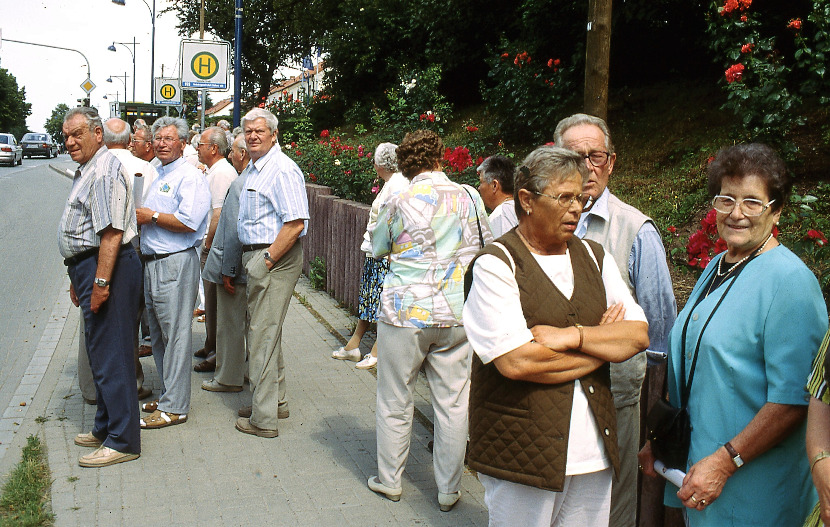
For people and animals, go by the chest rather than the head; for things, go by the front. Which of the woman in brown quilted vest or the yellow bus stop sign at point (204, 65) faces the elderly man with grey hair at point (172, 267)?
the yellow bus stop sign

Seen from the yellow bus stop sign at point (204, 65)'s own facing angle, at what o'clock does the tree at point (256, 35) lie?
The tree is roughly at 6 o'clock from the yellow bus stop sign.

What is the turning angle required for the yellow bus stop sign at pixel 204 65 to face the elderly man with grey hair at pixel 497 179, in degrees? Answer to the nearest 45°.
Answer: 0° — it already faces them

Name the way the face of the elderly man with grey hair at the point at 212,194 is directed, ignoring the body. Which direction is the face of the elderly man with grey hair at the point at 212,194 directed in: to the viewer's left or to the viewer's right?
to the viewer's left

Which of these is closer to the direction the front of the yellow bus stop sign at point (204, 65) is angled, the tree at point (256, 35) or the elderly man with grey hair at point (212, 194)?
the elderly man with grey hair

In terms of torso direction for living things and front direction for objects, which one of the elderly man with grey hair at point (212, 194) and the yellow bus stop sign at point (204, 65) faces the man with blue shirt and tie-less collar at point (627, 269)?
the yellow bus stop sign

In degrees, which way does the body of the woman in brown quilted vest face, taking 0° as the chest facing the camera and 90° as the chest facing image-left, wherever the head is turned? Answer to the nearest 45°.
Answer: approximately 315°

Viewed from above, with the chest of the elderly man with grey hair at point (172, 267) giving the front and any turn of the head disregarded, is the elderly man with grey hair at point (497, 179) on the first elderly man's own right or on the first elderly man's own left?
on the first elderly man's own left

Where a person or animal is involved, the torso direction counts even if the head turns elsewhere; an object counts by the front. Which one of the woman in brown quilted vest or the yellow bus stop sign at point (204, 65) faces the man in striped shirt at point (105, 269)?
the yellow bus stop sign
